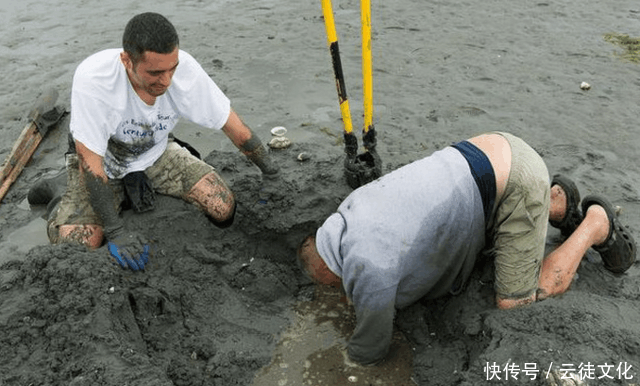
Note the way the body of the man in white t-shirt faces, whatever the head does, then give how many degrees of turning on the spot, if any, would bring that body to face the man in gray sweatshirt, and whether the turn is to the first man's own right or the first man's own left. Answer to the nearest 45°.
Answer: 0° — they already face them

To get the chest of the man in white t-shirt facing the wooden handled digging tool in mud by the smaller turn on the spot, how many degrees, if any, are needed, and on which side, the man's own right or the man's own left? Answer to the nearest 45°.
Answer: approximately 180°

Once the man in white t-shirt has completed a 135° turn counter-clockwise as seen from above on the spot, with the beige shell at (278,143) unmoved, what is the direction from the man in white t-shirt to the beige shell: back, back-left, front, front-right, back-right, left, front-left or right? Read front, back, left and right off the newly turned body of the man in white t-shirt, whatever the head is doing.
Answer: front-right

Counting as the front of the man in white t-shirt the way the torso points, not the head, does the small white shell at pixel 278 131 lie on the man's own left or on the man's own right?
on the man's own left

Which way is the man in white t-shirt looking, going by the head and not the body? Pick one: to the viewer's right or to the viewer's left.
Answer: to the viewer's right

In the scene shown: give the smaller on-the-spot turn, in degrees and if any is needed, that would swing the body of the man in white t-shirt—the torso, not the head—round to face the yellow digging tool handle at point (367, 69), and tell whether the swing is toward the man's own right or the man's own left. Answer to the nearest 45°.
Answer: approximately 45° to the man's own left

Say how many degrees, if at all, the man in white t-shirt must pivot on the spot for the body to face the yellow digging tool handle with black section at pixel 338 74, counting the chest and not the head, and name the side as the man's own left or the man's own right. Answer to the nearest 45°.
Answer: approximately 45° to the man's own left
